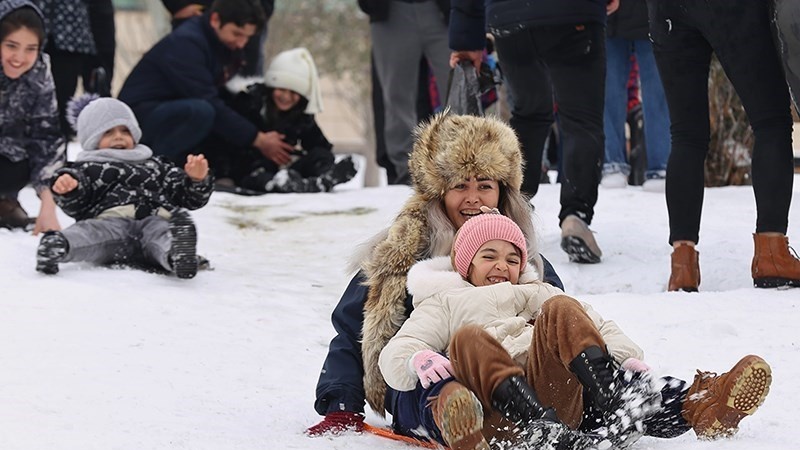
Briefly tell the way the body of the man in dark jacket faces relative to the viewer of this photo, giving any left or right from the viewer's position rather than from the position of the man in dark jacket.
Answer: facing to the right of the viewer

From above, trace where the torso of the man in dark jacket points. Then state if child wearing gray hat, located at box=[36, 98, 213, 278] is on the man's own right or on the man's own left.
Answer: on the man's own right

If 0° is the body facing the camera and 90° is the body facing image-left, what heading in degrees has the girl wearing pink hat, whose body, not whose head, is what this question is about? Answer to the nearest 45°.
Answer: approximately 315°

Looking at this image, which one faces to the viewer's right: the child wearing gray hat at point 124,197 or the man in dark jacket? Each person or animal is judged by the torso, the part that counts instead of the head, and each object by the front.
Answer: the man in dark jacket

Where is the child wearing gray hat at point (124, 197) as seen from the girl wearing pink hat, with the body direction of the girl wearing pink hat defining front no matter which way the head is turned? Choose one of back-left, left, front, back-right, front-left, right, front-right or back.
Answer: back

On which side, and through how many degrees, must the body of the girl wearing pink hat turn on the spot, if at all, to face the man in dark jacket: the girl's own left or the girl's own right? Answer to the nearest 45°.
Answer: approximately 180°

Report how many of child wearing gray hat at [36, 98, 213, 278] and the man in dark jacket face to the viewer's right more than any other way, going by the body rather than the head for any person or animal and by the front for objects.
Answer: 1

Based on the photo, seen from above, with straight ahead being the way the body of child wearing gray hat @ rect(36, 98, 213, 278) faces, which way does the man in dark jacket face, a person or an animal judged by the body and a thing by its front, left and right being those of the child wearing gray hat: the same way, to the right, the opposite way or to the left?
to the left

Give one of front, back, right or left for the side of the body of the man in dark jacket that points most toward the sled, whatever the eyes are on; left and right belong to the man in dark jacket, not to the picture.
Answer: right

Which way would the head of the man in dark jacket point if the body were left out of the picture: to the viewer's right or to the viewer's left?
to the viewer's right

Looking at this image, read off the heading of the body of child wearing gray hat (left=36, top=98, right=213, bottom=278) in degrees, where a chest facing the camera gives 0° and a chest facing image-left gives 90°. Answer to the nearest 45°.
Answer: approximately 0°
